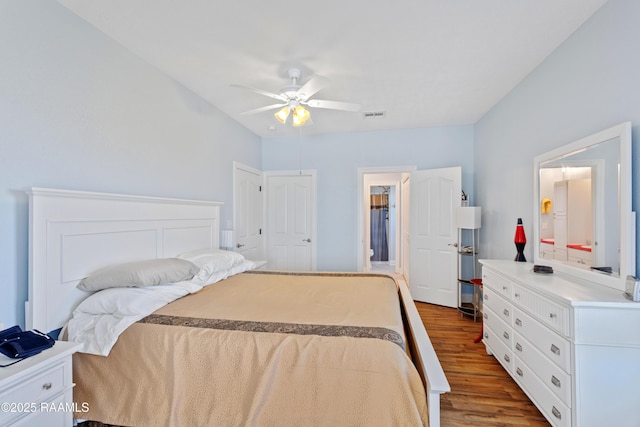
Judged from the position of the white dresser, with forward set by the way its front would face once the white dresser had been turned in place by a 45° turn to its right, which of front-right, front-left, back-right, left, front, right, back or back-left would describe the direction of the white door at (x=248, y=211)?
front

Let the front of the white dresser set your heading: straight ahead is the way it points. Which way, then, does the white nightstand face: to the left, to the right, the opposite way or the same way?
the opposite way

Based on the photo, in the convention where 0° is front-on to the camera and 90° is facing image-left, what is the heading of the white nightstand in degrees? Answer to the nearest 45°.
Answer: approximately 315°

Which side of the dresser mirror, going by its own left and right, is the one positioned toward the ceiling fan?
front

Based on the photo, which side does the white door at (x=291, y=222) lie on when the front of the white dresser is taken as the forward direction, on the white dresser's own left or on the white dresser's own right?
on the white dresser's own right

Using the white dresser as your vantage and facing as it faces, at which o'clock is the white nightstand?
The white nightstand is roughly at 12 o'clock from the white dresser.

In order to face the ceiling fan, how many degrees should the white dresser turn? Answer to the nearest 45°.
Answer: approximately 45° to its right

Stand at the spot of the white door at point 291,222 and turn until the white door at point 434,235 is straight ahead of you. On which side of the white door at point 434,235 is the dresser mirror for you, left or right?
right

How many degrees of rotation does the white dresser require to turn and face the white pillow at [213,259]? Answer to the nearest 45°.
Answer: approximately 45° to its right

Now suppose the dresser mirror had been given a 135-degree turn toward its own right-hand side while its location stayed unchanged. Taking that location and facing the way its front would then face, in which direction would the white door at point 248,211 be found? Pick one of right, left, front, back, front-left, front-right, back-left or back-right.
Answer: left

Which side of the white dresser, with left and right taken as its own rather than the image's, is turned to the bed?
front

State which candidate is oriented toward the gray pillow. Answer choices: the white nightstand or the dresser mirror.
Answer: the dresser mirror

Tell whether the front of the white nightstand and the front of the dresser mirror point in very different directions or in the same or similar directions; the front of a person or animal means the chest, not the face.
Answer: very different directions

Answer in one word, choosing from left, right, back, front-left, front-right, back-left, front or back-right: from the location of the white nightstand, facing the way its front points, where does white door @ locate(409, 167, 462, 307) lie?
front-left

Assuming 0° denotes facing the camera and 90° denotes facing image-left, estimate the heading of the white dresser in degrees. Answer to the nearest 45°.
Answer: approximately 45°
